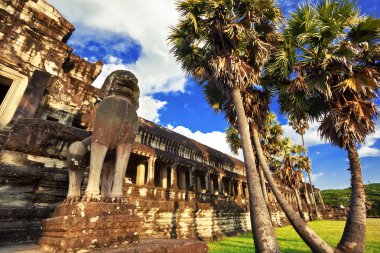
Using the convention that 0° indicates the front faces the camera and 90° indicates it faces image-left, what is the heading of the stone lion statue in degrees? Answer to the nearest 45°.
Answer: approximately 315°

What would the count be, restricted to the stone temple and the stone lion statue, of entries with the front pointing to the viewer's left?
0

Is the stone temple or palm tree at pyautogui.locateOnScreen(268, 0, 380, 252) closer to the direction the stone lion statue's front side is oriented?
the palm tree

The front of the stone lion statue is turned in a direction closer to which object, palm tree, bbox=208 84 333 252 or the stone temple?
the palm tree

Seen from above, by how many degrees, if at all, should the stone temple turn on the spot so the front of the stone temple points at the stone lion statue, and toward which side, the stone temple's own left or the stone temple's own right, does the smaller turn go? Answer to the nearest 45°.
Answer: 0° — it already faces it
